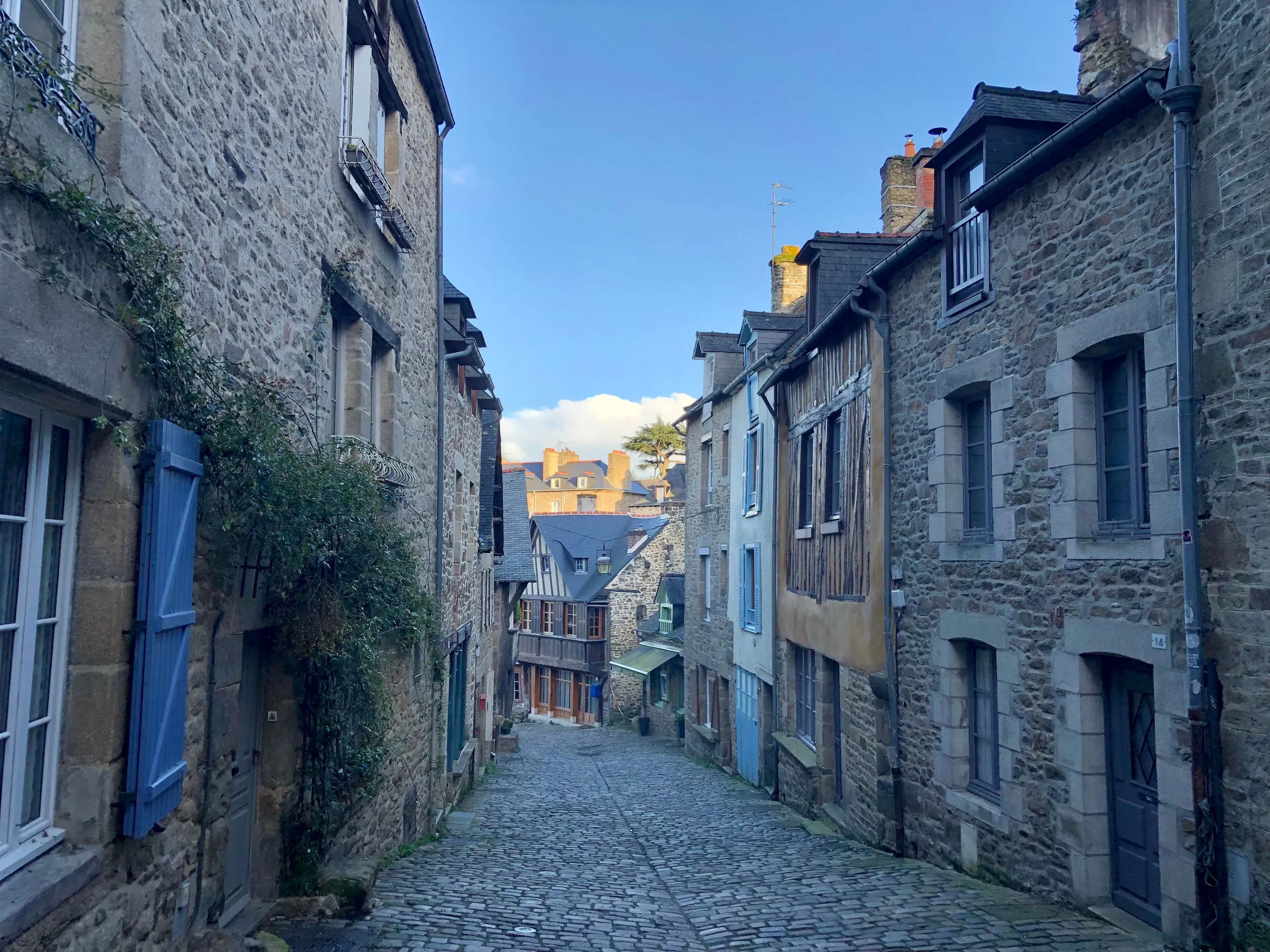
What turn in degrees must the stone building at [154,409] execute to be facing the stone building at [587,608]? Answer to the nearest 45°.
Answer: approximately 90° to its left

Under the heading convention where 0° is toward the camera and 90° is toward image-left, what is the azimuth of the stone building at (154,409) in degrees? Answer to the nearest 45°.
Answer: approximately 270°

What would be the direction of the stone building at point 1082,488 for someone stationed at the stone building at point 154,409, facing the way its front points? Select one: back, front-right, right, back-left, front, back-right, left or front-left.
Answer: front
